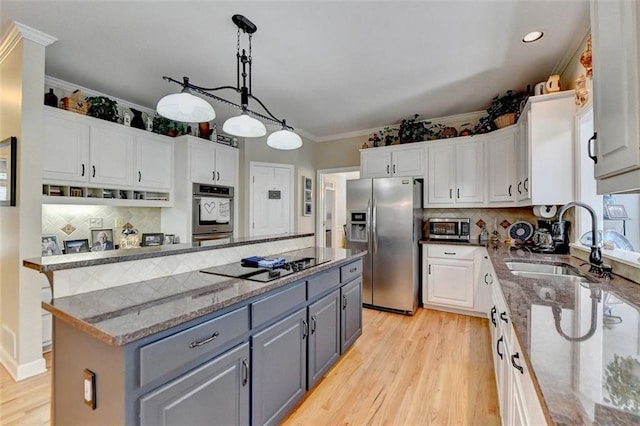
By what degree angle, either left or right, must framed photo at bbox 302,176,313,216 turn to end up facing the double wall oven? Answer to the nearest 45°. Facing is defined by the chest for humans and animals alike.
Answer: approximately 90° to its right

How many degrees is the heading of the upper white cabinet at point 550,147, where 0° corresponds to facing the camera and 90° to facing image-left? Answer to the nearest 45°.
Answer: approximately 90°

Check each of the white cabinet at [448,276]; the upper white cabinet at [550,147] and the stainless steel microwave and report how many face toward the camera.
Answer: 2

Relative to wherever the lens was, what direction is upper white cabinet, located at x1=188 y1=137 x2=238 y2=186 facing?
facing the viewer and to the right of the viewer

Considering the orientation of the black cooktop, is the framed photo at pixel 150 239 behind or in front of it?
behind

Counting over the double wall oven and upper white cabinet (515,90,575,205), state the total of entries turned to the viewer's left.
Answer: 1

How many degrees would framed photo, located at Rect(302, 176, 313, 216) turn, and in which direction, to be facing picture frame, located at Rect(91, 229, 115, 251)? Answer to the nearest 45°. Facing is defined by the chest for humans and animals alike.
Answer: approximately 90° to its right

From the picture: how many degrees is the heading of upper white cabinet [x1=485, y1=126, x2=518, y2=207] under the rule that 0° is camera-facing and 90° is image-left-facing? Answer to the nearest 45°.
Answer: approximately 45°

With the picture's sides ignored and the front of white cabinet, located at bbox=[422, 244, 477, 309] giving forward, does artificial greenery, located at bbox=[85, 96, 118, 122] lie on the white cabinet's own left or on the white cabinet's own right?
on the white cabinet's own right

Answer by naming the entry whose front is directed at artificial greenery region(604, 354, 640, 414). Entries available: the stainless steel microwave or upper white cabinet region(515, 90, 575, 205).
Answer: the stainless steel microwave

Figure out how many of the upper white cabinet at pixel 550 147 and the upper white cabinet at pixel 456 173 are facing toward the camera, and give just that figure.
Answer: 1
